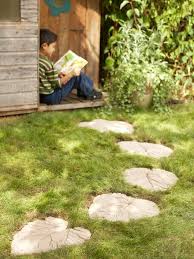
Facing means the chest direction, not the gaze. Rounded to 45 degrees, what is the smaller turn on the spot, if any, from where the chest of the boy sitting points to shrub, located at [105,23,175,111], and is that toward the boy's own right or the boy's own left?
0° — they already face it

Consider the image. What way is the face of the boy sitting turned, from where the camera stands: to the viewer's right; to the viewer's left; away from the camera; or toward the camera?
to the viewer's right

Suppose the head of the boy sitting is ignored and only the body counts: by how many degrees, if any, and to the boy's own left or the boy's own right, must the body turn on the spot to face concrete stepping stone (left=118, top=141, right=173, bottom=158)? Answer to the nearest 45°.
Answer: approximately 45° to the boy's own right

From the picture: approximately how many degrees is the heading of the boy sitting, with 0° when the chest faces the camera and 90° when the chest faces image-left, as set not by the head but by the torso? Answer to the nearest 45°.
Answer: approximately 270°

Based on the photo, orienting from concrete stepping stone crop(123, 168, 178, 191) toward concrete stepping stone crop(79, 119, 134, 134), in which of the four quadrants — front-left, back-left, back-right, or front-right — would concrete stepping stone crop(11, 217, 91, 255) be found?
back-left

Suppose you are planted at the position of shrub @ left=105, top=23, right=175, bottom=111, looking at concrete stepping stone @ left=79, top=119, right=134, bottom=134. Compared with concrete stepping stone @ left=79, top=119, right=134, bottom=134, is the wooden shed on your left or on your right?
right

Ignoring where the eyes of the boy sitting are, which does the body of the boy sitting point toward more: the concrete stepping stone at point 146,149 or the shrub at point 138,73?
the shrub

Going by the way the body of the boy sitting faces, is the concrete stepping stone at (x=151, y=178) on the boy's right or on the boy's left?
on the boy's right

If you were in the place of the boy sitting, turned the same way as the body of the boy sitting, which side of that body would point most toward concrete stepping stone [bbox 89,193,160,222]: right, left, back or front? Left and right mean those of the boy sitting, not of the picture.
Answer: right

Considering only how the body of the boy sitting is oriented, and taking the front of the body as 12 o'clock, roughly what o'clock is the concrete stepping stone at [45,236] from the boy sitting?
The concrete stepping stone is roughly at 3 o'clock from the boy sitting.
